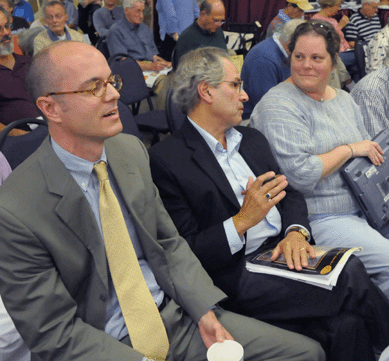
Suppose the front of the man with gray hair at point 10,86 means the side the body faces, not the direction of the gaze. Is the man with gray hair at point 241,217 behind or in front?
in front

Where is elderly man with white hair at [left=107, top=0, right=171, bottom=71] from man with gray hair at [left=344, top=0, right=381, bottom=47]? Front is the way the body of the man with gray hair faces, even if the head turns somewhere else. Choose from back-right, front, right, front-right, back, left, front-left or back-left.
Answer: right

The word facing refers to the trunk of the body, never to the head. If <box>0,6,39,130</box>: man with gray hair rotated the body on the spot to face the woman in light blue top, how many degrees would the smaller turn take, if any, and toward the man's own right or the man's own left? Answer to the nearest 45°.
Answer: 0° — they already face them

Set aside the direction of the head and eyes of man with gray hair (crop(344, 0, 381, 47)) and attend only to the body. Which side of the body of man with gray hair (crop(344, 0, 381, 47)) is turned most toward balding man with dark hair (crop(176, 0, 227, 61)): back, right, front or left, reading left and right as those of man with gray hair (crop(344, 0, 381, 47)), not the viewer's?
right

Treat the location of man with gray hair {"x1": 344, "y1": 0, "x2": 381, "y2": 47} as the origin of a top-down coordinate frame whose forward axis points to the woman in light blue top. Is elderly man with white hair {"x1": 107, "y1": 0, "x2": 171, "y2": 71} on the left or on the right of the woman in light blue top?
right

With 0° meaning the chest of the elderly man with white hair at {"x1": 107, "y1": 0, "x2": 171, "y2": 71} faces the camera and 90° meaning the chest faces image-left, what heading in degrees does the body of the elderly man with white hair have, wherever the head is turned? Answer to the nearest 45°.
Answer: approximately 315°
